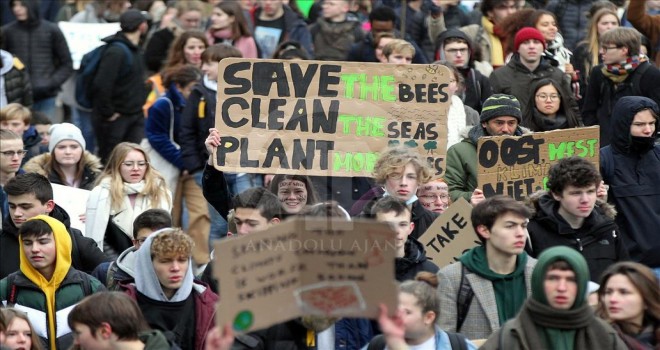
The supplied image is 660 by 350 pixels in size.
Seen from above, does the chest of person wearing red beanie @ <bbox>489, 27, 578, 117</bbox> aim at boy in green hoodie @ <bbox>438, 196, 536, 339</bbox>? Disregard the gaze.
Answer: yes

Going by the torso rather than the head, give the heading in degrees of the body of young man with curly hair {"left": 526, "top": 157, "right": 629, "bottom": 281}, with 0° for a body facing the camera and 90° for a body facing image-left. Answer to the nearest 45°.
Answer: approximately 315°

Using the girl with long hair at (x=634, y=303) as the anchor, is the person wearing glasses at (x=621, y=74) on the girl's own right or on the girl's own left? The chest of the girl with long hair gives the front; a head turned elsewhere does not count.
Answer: on the girl's own right

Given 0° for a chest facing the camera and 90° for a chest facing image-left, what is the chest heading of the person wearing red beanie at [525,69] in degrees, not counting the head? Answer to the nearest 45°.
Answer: approximately 0°

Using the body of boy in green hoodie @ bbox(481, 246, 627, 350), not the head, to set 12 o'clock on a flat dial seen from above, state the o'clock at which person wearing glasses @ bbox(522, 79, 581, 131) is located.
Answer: The person wearing glasses is roughly at 6 o'clock from the boy in green hoodie.

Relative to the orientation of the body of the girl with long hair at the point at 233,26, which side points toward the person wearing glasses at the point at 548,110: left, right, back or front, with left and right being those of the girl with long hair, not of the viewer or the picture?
left

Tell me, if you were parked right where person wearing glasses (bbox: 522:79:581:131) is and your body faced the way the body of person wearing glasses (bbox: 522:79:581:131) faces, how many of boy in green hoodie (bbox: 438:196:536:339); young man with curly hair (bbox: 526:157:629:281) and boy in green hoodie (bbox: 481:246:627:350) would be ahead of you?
3

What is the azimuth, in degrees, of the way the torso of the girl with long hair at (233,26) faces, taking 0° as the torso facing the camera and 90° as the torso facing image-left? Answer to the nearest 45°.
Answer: approximately 45°

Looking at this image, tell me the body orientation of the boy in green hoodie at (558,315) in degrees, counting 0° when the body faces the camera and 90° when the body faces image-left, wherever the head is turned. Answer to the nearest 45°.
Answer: approximately 0°
